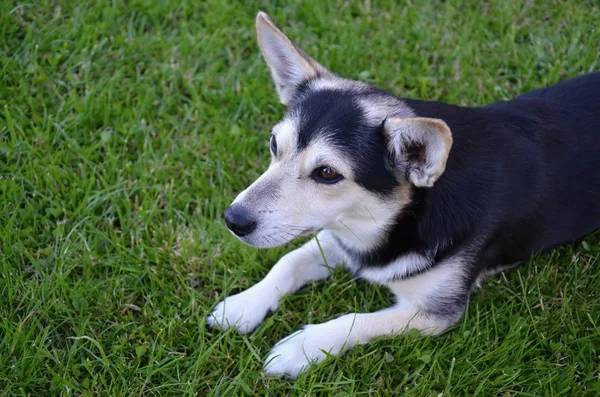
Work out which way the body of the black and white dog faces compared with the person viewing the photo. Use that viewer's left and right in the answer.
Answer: facing the viewer and to the left of the viewer
